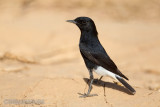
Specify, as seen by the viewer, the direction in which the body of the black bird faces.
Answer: to the viewer's left
